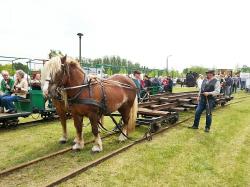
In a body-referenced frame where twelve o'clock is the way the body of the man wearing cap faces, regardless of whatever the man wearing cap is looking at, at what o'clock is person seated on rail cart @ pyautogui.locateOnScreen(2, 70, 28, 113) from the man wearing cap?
The person seated on rail cart is roughly at 1 o'clock from the man wearing cap.

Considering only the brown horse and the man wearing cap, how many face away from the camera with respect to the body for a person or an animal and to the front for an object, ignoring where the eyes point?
0

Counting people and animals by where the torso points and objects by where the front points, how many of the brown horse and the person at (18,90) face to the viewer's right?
0

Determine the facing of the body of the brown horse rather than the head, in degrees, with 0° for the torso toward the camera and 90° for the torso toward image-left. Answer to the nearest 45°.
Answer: approximately 45°
